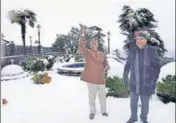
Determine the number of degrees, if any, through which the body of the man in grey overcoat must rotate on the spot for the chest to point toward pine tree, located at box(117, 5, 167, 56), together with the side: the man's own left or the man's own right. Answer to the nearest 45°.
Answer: approximately 180°

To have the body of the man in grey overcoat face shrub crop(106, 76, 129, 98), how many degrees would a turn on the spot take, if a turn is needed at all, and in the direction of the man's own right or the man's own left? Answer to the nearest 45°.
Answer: approximately 135° to the man's own right

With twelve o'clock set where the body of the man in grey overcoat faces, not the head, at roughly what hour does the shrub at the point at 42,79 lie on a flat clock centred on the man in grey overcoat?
The shrub is roughly at 4 o'clock from the man in grey overcoat.

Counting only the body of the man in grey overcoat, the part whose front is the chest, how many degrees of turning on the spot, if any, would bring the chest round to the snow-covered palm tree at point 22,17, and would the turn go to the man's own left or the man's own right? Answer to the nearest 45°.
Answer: approximately 90° to the man's own right

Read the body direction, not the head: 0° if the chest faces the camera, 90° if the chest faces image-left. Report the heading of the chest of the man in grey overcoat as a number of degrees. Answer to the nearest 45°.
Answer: approximately 0°

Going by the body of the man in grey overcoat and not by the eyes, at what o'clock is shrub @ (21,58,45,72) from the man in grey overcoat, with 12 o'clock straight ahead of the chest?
The shrub is roughly at 4 o'clock from the man in grey overcoat.
